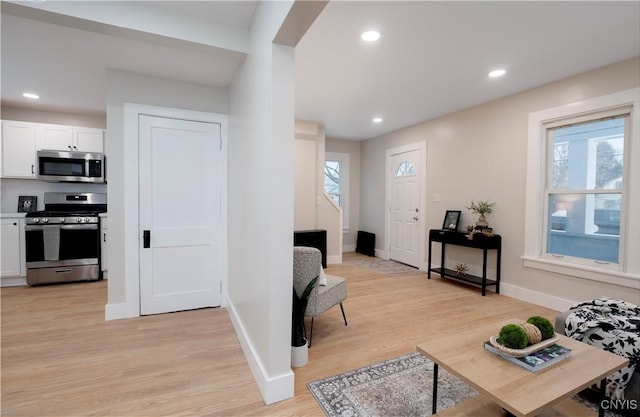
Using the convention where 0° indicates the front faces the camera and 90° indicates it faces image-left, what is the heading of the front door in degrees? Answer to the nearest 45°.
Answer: approximately 45°

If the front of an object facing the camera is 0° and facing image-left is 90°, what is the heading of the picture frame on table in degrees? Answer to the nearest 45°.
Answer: approximately 45°

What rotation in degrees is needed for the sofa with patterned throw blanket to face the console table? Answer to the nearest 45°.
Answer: approximately 90° to its right

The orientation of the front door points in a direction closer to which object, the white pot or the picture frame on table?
the white pot

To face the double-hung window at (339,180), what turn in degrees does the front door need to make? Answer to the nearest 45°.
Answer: approximately 90° to its right

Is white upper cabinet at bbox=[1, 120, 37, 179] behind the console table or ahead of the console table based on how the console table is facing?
ahead

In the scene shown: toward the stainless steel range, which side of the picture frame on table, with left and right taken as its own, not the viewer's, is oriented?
front

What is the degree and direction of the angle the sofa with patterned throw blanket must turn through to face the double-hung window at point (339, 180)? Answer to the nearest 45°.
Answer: approximately 90° to its right

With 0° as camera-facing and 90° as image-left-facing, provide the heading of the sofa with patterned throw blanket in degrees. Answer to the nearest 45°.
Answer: approximately 45°

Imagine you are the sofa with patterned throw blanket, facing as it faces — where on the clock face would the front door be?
The front door is roughly at 3 o'clock from the sofa with patterned throw blanket.
